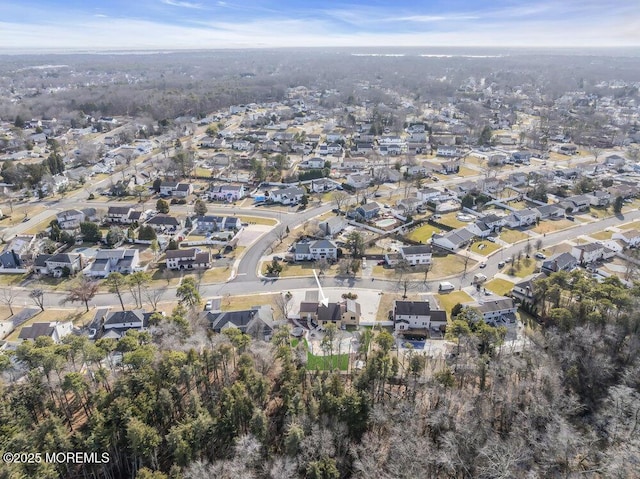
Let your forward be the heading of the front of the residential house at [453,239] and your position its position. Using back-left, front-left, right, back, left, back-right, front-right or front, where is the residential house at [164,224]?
back-right

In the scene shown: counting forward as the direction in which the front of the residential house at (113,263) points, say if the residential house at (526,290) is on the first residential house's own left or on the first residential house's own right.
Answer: on the first residential house's own left

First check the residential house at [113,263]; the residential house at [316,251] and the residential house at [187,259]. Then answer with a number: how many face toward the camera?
3

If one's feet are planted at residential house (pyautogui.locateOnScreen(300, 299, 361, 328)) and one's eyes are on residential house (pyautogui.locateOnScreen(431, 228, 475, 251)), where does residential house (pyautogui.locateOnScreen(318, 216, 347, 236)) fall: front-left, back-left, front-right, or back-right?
front-left

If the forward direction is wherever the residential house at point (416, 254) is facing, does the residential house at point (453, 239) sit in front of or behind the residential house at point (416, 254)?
behind

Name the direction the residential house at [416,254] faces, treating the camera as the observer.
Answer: facing the viewer

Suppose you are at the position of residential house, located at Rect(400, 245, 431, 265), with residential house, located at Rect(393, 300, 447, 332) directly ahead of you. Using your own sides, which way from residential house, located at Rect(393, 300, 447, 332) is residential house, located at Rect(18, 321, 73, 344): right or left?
right

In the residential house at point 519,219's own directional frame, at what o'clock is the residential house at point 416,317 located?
the residential house at point 416,317 is roughly at 2 o'clock from the residential house at point 519,219.

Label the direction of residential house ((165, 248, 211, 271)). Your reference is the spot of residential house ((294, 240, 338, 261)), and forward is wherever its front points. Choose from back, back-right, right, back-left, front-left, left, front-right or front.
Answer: right

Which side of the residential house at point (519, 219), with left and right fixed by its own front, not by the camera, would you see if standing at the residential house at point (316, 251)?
right

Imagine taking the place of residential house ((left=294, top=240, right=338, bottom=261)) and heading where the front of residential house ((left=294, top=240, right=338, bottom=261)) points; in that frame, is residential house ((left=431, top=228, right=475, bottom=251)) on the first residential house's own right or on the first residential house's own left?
on the first residential house's own left

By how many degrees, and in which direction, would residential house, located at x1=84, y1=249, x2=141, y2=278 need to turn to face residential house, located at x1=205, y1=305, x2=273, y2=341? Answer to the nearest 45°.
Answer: approximately 45° to its left

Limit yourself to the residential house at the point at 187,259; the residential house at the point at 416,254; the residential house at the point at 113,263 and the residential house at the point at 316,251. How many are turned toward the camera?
4

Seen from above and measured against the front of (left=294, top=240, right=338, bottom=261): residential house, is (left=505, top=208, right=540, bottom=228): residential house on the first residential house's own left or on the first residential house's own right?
on the first residential house's own left

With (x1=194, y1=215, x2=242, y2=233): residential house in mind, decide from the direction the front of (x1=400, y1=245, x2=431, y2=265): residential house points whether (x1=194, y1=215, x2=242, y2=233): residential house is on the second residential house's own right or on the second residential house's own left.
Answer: on the second residential house's own right

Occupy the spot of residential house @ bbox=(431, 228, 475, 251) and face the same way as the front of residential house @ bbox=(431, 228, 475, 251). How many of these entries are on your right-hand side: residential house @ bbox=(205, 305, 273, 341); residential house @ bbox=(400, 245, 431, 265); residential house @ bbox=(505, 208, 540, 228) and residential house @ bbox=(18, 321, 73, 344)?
3

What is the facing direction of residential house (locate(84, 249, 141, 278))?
toward the camera

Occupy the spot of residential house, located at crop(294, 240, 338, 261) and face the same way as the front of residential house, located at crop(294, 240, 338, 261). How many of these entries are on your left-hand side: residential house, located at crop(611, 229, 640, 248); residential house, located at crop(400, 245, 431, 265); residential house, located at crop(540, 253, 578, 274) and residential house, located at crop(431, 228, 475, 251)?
4
